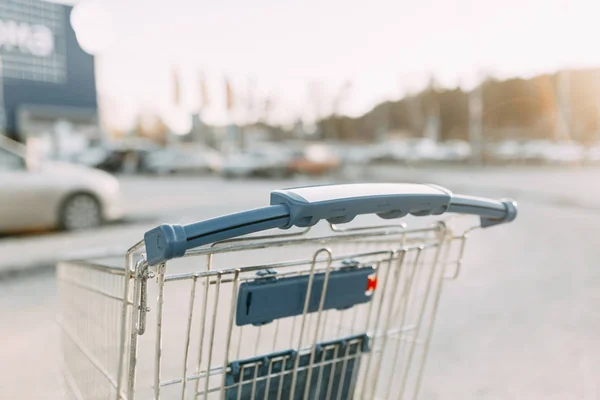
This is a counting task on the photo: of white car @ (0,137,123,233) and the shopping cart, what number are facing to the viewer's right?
1

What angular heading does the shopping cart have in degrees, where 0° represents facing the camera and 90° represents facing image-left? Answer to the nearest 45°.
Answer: approximately 135°

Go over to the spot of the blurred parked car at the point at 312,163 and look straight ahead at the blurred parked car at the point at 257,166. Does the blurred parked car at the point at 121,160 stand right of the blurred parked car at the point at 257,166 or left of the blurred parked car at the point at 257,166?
right

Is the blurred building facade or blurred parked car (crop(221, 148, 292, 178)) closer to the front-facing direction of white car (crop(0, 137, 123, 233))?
the blurred parked car

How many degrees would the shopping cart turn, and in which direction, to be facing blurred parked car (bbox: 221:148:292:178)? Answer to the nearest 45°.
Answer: approximately 45° to its right

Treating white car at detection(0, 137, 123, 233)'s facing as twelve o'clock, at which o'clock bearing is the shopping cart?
The shopping cart is roughly at 3 o'clock from the white car.

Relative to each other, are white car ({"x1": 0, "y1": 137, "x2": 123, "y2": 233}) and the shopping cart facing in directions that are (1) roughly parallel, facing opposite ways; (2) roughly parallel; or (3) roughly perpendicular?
roughly perpendicular

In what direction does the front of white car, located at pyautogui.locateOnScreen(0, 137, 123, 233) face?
to the viewer's right

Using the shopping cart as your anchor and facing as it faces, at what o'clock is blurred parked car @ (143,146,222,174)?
The blurred parked car is roughly at 1 o'clock from the shopping cart.

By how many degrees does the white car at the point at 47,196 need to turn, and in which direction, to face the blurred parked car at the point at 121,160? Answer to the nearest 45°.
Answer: approximately 90° to its left
